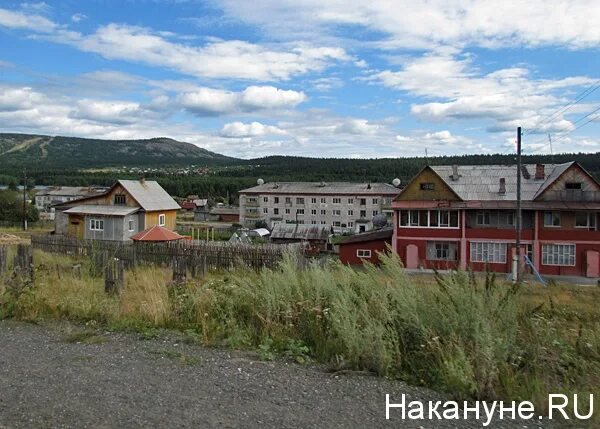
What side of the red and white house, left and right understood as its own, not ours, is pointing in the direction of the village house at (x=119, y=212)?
right

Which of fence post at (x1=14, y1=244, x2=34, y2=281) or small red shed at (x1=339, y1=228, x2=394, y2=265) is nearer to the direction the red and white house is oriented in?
the fence post

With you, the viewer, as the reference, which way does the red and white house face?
facing the viewer

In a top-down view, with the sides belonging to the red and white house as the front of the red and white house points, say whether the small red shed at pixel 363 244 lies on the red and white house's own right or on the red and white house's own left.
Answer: on the red and white house's own right
